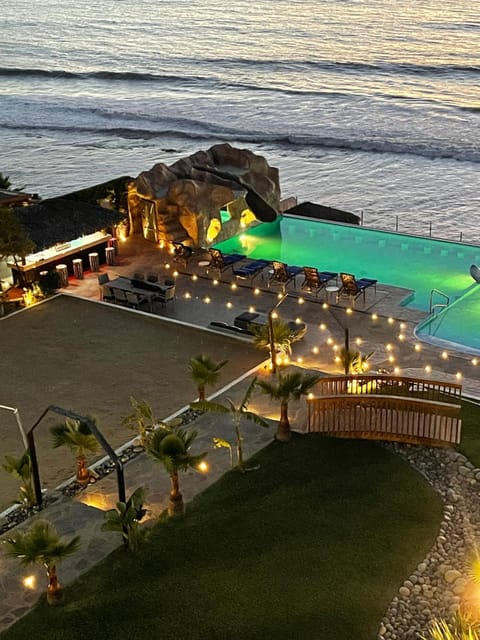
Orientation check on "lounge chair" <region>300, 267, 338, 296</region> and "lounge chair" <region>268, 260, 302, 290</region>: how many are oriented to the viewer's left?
0

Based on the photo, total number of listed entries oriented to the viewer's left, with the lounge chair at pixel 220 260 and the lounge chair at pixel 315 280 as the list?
0
